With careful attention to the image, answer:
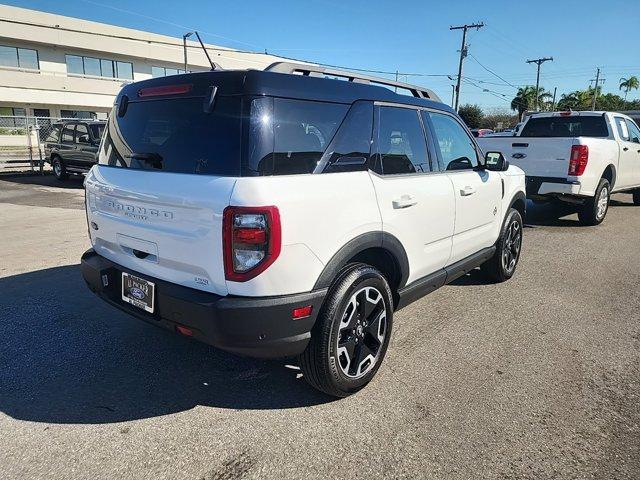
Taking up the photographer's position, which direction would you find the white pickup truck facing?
facing away from the viewer and to the right of the viewer

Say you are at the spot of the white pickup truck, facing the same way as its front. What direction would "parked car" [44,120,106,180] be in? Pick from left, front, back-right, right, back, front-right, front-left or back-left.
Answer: back-left

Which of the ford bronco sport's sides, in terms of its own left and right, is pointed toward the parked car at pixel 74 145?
left

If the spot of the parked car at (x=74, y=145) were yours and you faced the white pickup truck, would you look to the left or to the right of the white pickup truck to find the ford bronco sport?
right

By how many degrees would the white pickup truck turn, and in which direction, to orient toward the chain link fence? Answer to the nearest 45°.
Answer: approximately 135° to its left

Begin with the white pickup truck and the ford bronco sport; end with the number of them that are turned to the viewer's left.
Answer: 0

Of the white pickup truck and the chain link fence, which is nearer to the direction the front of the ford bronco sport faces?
the white pickup truck

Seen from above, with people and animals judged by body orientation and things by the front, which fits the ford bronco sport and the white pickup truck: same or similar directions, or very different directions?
same or similar directions

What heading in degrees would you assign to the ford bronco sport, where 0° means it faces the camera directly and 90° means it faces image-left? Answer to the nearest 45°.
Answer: approximately 225°

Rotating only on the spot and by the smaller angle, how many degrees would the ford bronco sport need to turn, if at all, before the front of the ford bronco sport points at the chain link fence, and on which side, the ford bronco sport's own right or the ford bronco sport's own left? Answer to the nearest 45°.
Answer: approximately 90° to the ford bronco sport's own left

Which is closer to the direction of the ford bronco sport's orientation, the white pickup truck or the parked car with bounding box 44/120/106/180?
the white pickup truck

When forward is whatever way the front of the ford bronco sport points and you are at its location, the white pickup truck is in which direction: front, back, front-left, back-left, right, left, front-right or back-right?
front

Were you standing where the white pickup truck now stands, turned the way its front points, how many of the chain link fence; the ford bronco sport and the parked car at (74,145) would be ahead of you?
0
